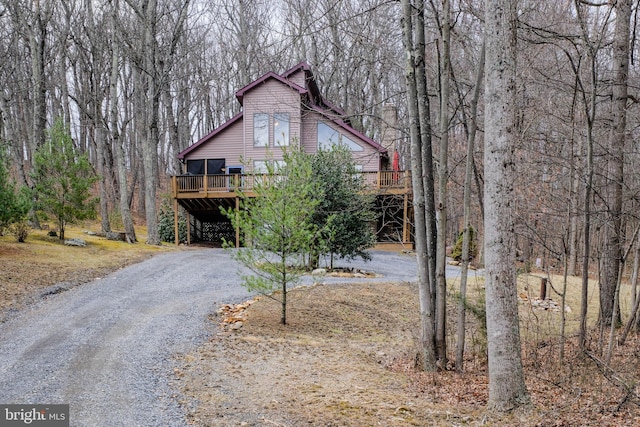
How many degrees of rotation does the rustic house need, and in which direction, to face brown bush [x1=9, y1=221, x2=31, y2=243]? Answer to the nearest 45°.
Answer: approximately 45° to its right

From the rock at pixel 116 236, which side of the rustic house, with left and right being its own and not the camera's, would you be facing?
right

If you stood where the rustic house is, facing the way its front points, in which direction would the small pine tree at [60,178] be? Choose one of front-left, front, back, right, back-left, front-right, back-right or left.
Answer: front-right

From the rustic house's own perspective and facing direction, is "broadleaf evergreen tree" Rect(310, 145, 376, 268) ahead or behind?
ahead

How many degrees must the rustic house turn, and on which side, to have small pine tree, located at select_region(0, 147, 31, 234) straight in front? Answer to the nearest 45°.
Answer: approximately 45° to its right

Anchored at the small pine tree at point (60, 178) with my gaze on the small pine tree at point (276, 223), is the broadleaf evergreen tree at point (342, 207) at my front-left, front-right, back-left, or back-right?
front-left

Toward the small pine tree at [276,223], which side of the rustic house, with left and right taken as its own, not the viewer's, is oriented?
front

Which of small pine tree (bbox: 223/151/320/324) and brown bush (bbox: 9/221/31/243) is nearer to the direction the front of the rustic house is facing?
the small pine tree

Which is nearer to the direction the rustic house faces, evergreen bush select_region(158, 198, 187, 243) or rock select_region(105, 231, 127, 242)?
the rock

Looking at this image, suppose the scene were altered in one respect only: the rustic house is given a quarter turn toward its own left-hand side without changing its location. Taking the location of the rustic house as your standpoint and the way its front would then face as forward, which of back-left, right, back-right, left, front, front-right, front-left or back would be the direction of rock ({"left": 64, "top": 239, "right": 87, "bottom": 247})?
back-right

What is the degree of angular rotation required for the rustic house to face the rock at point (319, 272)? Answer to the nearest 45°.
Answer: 0° — it already faces it

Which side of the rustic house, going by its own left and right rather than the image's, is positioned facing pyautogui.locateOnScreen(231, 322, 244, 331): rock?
front

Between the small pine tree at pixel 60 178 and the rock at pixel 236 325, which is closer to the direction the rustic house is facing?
the rock

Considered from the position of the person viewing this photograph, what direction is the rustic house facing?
facing the viewer
